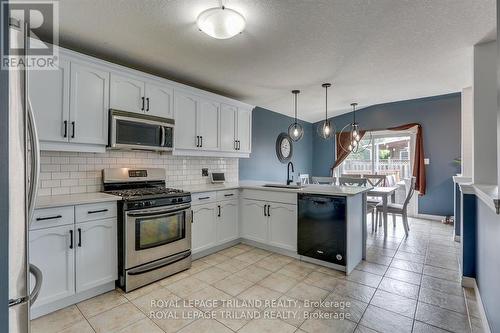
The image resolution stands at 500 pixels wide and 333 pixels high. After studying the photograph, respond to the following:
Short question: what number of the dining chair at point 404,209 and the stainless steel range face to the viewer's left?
1

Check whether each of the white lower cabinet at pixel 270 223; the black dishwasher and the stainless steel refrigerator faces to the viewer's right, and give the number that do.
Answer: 1

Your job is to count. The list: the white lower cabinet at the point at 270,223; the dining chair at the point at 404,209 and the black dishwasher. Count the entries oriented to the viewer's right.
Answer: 0

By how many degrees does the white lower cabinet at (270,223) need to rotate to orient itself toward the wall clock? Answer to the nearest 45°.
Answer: approximately 135° to its right

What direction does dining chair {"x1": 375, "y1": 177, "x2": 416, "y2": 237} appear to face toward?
to the viewer's left

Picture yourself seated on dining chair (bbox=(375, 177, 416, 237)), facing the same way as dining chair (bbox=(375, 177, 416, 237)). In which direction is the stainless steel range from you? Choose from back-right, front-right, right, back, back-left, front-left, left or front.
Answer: front-left

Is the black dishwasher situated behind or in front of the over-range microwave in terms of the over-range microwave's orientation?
in front

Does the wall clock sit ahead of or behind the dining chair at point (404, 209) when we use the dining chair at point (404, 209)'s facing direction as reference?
ahead

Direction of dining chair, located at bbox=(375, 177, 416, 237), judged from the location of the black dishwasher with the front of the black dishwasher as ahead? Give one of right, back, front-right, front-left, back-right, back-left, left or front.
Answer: back

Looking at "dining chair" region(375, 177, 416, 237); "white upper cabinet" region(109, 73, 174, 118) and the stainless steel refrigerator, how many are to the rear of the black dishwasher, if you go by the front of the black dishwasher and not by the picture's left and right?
1

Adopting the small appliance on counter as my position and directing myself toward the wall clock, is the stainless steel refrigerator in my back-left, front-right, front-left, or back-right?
back-right

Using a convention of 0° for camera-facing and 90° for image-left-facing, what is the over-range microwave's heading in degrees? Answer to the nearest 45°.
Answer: approximately 315°

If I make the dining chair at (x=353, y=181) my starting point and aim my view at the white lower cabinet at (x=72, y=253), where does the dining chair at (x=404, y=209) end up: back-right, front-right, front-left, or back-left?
back-left

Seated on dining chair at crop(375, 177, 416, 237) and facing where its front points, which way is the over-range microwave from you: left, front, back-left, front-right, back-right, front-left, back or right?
front-left

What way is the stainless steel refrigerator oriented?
to the viewer's right

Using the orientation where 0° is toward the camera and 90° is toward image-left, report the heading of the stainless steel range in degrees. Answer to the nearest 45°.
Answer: approximately 315°

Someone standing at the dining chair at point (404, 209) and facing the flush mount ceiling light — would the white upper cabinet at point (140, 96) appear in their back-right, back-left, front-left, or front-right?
front-right
